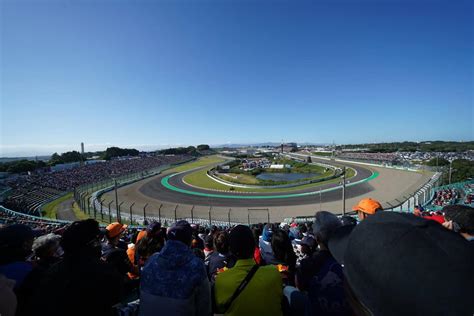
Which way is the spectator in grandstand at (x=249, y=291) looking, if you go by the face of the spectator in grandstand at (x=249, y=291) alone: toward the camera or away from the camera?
away from the camera

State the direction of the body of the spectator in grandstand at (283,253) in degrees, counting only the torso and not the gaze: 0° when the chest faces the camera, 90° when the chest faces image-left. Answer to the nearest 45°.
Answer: approximately 180°

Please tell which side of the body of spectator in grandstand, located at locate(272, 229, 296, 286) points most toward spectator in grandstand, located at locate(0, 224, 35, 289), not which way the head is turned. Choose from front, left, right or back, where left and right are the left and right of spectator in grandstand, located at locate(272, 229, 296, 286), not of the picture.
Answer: left

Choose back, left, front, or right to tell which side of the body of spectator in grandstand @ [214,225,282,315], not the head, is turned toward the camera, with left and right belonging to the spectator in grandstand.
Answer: back

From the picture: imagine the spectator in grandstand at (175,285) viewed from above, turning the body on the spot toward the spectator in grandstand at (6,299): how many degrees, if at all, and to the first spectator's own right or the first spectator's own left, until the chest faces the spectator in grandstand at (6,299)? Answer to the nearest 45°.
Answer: approximately 90° to the first spectator's own left

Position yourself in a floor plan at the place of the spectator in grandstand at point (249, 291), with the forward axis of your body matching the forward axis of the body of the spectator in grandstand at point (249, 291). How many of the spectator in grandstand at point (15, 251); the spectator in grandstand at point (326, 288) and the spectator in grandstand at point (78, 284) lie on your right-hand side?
1

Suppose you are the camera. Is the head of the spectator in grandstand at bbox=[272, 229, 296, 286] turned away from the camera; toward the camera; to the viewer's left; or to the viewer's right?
away from the camera

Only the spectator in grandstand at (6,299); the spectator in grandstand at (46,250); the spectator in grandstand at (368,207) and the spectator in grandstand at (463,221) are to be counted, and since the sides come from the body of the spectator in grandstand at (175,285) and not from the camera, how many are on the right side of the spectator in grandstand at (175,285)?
2

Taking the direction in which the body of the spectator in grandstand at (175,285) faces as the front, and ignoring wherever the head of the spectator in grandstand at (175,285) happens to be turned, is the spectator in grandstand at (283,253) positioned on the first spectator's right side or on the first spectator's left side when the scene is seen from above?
on the first spectator's right side

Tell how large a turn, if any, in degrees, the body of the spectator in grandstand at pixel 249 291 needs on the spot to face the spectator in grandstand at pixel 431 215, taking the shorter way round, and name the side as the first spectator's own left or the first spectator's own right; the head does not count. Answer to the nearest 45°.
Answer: approximately 45° to the first spectator's own right

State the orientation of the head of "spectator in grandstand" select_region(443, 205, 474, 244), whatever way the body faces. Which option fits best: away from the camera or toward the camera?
away from the camera

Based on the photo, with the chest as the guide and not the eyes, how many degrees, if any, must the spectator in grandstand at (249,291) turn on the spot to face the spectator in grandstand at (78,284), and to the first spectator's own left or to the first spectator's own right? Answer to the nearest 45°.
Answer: approximately 90° to the first spectator's own left

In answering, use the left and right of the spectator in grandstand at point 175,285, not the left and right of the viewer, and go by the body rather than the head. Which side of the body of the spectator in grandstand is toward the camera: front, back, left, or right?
back

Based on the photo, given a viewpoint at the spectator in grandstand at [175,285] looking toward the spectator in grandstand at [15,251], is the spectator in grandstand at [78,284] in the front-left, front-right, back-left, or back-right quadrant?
front-left

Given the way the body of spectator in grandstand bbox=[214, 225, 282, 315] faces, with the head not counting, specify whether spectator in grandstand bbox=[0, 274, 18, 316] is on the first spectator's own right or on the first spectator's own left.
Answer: on the first spectator's own left

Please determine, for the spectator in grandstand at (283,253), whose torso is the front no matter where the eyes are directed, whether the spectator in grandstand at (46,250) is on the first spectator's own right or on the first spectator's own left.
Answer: on the first spectator's own left

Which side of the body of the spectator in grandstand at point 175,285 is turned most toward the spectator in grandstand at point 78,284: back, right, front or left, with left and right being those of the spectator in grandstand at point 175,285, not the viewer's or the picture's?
left

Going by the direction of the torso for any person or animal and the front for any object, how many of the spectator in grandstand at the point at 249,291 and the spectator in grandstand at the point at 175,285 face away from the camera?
2

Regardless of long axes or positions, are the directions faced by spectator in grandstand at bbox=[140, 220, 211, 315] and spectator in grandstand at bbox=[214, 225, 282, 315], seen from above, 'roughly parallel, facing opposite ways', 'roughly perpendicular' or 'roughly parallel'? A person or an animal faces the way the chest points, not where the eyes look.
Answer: roughly parallel
